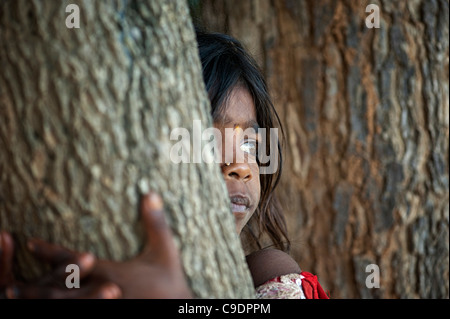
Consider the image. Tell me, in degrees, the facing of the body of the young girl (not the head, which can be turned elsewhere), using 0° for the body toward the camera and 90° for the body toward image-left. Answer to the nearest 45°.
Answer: approximately 0°

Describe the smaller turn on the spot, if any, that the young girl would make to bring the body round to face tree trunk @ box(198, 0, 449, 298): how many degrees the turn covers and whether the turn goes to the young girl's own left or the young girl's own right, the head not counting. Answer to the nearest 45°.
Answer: approximately 135° to the young girl's own left
